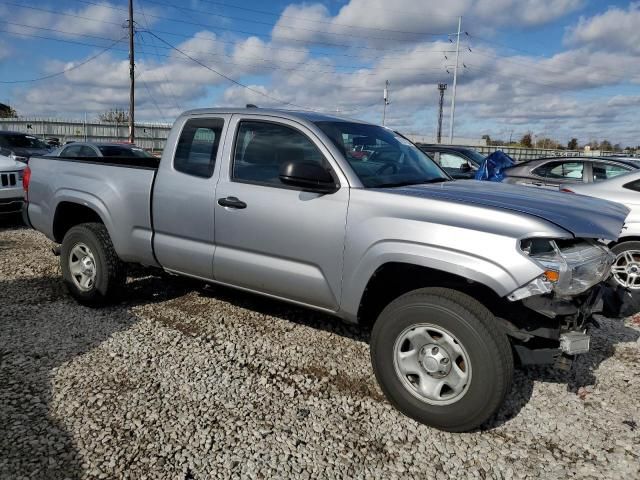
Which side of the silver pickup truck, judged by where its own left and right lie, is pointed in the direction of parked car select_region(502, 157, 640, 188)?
left

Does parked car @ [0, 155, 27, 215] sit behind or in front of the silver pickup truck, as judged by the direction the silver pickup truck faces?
behind

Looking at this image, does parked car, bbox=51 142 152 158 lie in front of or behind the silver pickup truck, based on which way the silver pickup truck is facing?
behind

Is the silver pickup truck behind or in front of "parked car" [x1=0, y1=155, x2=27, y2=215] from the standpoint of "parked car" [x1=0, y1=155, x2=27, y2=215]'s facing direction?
in front

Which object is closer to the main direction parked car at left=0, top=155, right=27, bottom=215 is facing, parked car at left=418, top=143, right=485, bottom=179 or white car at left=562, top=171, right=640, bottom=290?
the white car

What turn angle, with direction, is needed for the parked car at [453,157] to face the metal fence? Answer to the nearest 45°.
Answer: approximately 180°

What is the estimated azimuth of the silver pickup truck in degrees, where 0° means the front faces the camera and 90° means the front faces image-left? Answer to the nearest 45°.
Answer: approximately 315°
